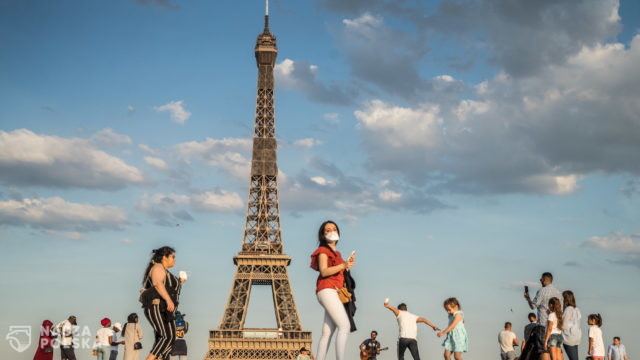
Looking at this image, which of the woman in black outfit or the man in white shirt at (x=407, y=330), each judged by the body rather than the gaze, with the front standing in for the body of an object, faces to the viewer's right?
the woman in black outfit

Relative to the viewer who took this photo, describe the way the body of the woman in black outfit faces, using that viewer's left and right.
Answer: facing to the right of the viewer

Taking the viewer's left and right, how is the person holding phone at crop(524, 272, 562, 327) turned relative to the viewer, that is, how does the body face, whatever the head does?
facing away from the viewer and to the left of the viewer

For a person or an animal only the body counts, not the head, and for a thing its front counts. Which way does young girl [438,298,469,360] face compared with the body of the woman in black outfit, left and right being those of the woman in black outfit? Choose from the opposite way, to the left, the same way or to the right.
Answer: the opposite way

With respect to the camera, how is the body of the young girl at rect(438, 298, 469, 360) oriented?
to the viewer's left

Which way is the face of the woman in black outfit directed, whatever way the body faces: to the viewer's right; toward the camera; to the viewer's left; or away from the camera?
to the viewer's right
